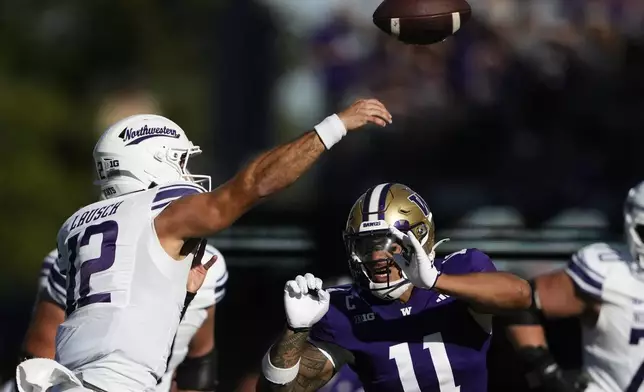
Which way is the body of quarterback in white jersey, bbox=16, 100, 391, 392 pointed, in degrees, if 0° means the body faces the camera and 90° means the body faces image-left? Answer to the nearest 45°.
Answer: approximately 225°

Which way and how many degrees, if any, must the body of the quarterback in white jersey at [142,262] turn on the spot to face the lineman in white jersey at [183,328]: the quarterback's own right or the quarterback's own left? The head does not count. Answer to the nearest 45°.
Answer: approximately 45° to the quarterback's own left

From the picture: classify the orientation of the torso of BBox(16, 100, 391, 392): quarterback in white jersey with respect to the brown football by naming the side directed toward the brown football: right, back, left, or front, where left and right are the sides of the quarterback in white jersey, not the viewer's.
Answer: front

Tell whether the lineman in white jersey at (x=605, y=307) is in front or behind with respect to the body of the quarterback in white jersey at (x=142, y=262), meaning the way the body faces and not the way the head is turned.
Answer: in front
